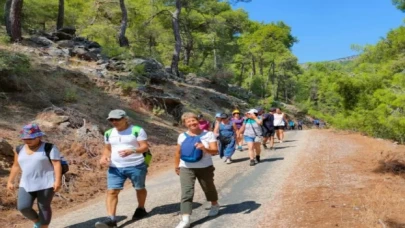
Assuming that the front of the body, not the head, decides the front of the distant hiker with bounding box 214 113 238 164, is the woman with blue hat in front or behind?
in front

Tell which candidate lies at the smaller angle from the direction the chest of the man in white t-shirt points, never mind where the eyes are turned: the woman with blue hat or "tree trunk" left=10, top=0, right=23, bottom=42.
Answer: the woman with blue hat

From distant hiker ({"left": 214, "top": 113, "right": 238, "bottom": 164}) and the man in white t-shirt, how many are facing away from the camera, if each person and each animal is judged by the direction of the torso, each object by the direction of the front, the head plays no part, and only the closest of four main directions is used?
0

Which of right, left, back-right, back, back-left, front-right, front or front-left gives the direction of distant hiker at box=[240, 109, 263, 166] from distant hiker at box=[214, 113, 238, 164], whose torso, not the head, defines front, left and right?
front-left

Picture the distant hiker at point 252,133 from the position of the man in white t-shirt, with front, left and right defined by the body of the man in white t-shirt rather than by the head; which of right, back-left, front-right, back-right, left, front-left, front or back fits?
back

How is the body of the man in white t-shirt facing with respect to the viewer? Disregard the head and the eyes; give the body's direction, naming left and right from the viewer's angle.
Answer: facing the viewer and to the left of the viewer

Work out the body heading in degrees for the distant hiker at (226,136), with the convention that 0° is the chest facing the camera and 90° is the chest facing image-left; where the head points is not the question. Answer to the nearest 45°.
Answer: approximately 0°

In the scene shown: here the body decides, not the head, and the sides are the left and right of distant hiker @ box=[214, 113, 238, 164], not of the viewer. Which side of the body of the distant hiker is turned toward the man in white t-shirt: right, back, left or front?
front

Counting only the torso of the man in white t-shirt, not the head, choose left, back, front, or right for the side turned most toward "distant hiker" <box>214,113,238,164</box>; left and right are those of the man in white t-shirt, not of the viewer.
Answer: back

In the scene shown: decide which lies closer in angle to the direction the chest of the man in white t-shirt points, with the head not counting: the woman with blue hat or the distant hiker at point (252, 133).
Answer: the woman with blue hat
